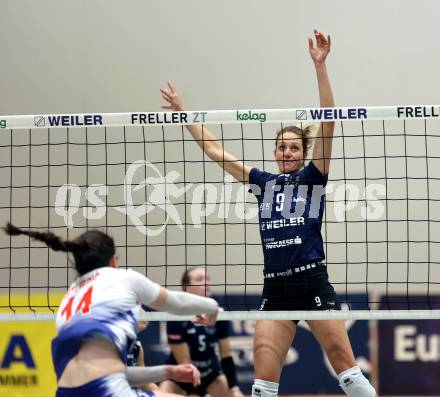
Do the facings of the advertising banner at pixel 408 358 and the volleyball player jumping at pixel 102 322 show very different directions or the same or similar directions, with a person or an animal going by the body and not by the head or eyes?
very different directions

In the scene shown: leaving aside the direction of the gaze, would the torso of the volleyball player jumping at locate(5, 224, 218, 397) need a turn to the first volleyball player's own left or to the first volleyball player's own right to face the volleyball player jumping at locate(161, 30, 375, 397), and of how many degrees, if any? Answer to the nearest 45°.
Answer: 0° — they already face them

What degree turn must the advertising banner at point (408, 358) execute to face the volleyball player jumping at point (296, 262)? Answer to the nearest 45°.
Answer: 0° — it already faces them

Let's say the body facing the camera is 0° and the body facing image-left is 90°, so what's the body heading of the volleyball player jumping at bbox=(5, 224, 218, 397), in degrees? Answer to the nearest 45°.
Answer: approximately 225°

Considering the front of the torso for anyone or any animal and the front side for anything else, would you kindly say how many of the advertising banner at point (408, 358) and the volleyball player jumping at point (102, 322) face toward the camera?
1

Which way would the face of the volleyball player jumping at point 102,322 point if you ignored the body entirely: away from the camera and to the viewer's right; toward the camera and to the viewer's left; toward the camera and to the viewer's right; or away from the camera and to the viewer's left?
away from the camera and to the viewer's right
